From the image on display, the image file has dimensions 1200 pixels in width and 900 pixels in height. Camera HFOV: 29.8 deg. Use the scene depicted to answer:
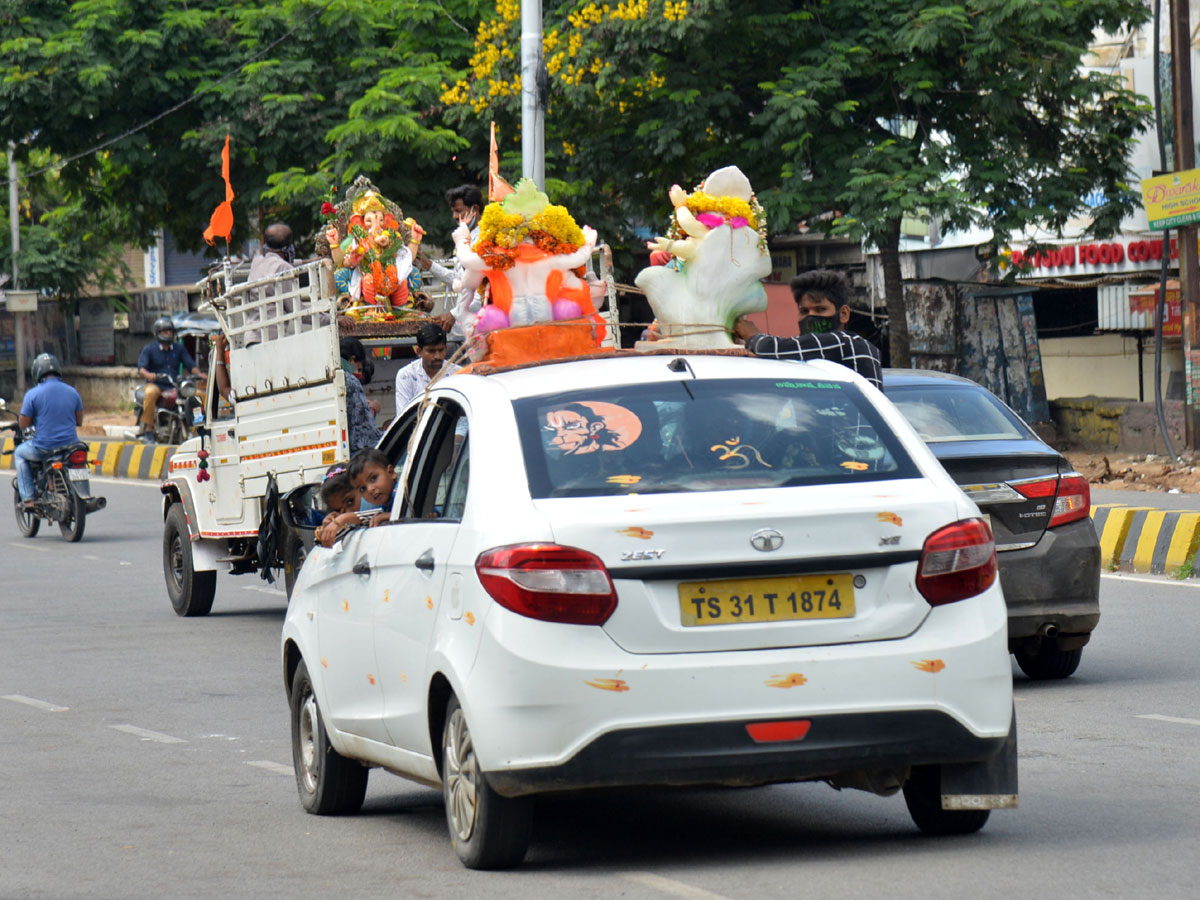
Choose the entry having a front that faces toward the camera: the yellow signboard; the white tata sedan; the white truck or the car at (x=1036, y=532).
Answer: the yellow signboard

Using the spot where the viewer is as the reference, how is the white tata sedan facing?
facing away from the viewer and to the left of the viewer

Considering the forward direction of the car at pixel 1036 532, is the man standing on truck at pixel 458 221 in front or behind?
in front

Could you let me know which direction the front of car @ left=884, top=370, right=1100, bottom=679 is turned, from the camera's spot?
facing away from the viewer and to the left of the viewer

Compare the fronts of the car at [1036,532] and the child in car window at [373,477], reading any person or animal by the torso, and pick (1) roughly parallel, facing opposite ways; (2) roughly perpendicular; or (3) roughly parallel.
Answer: roughly perpendicular

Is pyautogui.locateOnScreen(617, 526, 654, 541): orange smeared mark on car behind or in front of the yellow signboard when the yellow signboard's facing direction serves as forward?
in front

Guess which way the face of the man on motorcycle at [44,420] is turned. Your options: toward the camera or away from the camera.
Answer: away from the camera

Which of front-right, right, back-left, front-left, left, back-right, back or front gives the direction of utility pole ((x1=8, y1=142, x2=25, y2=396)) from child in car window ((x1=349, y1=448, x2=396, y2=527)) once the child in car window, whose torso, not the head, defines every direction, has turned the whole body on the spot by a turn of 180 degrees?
front-left

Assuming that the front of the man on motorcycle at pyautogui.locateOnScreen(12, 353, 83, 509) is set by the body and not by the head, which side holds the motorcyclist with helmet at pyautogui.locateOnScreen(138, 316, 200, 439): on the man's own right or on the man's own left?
on the man's own right

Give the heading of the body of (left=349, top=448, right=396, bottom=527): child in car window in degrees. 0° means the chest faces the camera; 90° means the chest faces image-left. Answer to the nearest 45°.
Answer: approximately 45°
